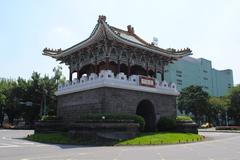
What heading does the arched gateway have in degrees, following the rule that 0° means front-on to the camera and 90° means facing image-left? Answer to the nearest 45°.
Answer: approximately 315°

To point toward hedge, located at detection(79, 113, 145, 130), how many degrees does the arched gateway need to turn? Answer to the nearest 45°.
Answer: approximately 45° to its right

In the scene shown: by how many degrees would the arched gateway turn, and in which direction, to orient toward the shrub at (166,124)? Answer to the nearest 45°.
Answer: approximately 45° to its left
